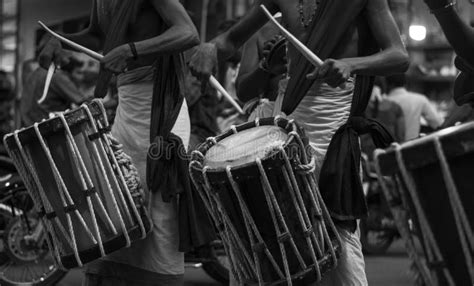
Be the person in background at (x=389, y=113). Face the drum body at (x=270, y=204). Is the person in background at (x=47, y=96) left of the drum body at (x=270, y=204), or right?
right
